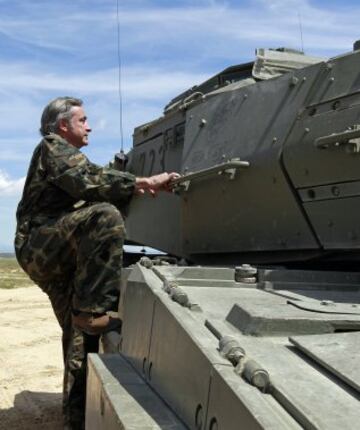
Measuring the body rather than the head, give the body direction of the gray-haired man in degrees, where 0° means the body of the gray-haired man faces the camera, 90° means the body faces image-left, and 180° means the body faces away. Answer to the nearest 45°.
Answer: approximately 270°

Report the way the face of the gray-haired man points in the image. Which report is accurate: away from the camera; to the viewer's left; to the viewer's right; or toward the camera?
to the viewer's right
